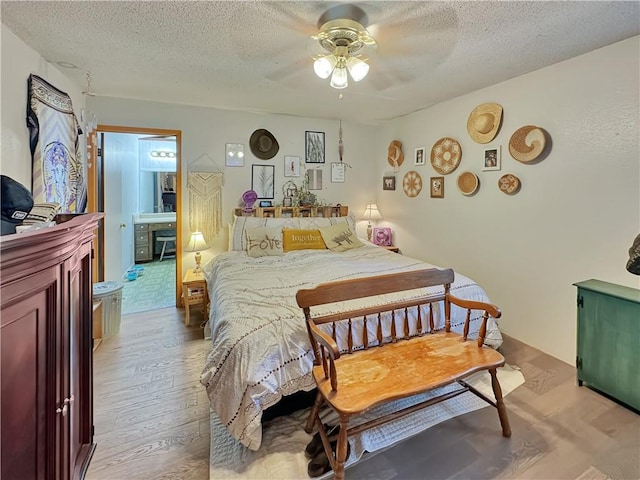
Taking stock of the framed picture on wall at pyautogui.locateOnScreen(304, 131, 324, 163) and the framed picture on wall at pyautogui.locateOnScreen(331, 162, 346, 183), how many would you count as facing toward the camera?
2

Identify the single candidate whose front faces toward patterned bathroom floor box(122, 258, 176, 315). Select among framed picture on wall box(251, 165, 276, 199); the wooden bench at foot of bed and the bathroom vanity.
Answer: the bathroom vanity

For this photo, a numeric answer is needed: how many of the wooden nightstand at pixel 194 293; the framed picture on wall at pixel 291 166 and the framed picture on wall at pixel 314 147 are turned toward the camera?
3

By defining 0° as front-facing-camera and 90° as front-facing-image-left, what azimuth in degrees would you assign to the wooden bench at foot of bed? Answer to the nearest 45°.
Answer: approximately 315°

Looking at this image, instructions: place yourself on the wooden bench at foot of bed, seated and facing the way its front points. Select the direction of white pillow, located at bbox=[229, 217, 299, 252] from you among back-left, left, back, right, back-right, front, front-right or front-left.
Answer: back

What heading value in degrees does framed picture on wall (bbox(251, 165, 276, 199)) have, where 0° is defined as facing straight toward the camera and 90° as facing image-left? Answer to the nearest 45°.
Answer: approximately 0°

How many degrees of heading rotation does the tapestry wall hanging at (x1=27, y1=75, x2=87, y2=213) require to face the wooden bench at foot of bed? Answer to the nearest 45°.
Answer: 0° — it already faces it

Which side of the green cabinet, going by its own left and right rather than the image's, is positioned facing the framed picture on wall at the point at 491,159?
right

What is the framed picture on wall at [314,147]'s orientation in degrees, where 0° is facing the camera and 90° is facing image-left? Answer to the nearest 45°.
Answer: approximately 0°

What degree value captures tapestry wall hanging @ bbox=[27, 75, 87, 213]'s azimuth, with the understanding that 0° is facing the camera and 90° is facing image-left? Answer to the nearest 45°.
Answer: approximately 315°
